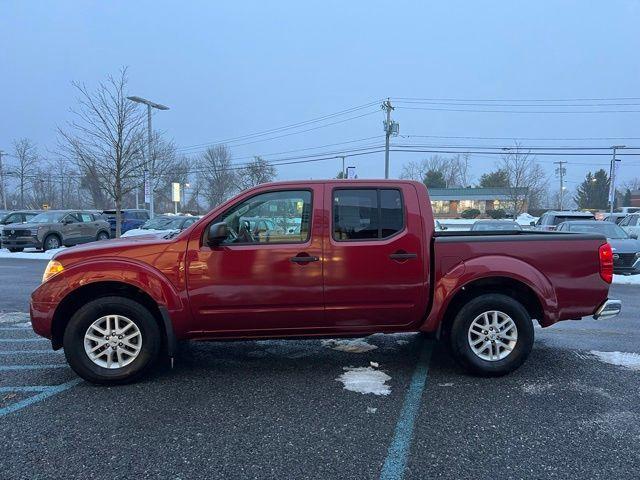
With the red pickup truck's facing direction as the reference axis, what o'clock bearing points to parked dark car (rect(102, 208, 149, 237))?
The parked dark car is roughly at 2 o'clock from the red pickup truck.

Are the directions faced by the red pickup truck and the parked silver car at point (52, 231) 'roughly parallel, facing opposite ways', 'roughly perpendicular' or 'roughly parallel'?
roughly perpendicular

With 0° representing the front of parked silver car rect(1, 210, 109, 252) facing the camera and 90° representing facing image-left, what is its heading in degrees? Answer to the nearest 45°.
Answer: approximately 45°

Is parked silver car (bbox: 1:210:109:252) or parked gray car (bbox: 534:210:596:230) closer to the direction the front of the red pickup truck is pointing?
the parked silver car

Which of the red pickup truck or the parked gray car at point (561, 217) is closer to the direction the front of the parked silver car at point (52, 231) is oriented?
the red pickup truck

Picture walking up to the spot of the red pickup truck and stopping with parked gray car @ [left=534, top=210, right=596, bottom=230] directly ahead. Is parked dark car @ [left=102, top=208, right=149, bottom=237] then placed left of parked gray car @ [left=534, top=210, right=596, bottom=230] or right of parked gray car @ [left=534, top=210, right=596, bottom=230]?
left

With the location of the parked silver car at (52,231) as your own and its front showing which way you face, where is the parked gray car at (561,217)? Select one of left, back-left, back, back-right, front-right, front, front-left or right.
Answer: left

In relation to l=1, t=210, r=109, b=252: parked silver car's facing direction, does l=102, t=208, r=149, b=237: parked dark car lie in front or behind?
behind

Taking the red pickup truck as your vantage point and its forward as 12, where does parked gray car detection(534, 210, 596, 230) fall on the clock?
The parked gray car is roughly at 4 o'clock from the red pickup truck.

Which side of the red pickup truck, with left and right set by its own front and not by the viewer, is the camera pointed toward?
left
